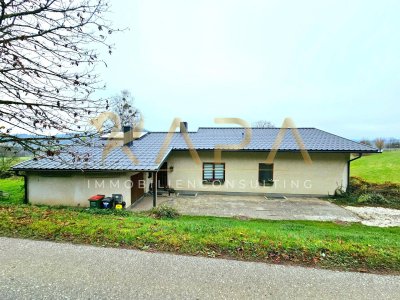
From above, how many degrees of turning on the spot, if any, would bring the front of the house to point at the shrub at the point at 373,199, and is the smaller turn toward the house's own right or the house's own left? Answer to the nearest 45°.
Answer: approximately 90° to the house's own left

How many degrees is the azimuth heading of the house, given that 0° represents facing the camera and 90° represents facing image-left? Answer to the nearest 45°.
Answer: approximately 0°
